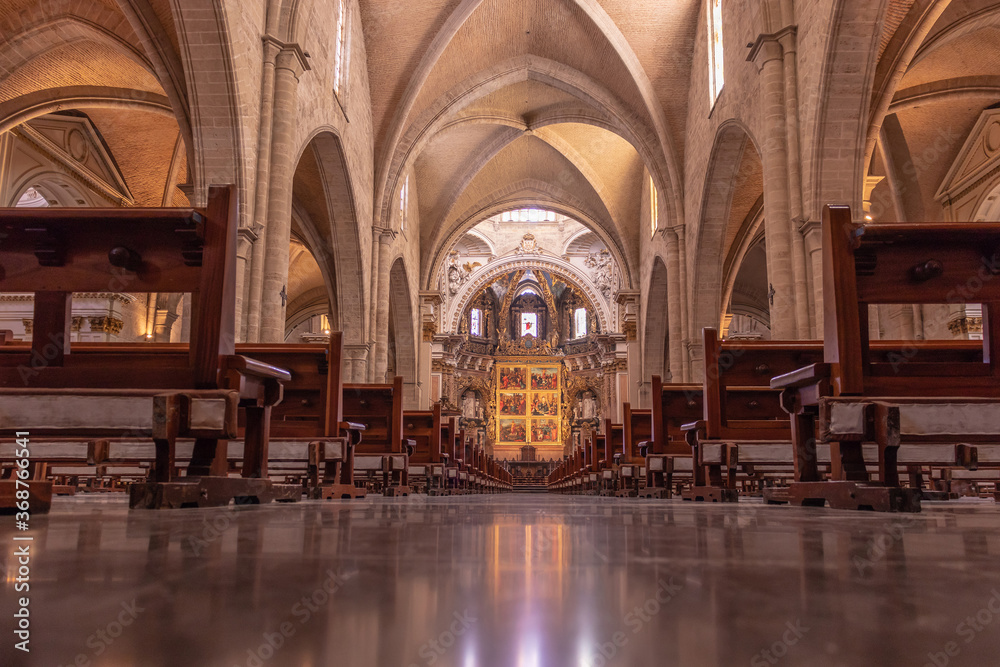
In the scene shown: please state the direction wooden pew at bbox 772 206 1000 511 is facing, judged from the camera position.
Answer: facing away from the viewer and to the left of the viewer

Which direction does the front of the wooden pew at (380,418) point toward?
away from the camera

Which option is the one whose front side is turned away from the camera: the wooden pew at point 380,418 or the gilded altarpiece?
the wooden pew

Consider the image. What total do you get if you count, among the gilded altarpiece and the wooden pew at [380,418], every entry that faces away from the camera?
1

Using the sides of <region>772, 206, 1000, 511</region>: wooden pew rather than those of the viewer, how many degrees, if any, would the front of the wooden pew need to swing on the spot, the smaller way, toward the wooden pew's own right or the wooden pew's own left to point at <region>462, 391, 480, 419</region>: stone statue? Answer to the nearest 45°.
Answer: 0° — it already faces it

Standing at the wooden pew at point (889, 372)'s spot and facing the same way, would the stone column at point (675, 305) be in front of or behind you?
in front

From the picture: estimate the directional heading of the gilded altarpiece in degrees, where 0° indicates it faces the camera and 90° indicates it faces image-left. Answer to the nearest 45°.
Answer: approximately 0°

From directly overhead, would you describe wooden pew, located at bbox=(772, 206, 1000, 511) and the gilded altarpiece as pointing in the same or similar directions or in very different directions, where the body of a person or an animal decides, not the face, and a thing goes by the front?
very different directions

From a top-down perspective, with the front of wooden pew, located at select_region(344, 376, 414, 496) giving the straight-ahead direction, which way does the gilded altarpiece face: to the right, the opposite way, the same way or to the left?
the opposite way

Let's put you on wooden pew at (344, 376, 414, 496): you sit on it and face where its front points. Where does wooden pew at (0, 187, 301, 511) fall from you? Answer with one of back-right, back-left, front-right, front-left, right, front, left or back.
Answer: back

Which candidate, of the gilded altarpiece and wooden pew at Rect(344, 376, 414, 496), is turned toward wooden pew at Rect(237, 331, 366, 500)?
the gilded altarpiece

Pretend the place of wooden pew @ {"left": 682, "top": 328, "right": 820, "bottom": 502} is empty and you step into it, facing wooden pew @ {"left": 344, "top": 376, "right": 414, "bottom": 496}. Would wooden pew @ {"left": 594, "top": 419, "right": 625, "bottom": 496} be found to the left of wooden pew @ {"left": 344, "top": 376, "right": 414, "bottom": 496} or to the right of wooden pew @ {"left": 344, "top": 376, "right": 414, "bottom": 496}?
right

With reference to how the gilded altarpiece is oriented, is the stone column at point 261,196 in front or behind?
in front

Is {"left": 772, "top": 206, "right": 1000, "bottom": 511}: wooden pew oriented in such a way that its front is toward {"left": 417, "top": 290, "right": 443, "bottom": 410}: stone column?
yes
